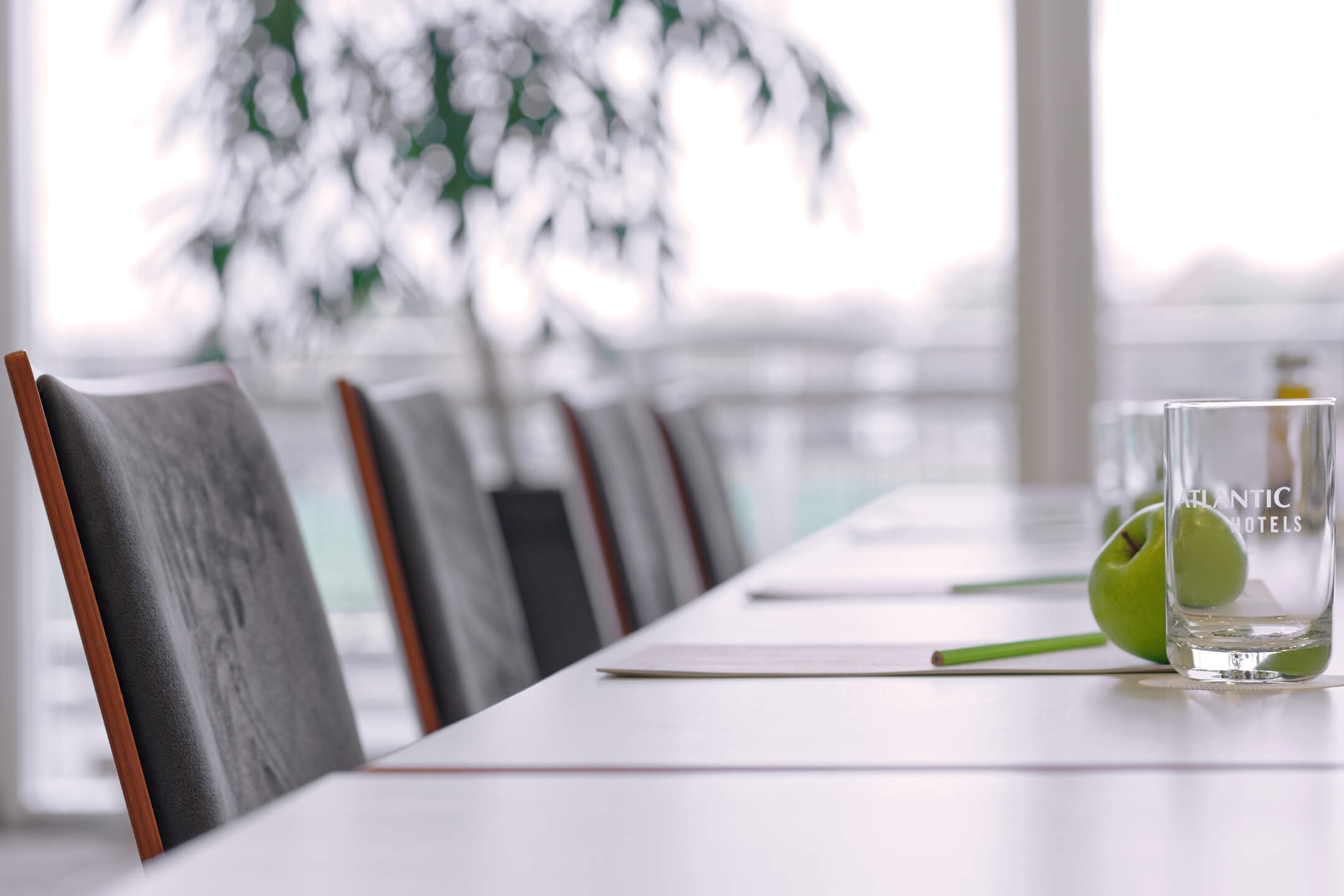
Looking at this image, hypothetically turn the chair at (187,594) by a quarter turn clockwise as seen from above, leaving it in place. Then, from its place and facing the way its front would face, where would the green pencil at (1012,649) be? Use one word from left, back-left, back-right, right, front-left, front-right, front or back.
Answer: left

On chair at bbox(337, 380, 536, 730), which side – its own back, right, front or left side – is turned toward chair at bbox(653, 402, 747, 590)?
left

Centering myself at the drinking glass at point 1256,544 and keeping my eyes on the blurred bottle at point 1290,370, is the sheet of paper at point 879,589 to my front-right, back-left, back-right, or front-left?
front-left

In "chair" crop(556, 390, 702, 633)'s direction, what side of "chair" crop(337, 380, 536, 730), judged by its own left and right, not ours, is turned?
left

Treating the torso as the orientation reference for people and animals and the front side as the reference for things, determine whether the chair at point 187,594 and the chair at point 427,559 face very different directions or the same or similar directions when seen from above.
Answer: same or similar directions

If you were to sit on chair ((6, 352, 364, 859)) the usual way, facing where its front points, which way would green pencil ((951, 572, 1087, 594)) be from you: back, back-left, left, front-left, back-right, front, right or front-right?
front-left

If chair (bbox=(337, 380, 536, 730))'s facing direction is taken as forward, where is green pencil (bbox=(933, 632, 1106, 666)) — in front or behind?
in front

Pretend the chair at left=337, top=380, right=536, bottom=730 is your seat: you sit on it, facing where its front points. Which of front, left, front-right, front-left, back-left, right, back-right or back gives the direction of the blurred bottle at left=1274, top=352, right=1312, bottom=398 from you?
front-left

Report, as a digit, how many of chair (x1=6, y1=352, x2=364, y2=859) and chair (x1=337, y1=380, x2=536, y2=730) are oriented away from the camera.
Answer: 0

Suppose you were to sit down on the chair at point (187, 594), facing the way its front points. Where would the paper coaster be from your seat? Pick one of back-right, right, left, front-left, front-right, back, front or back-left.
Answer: front

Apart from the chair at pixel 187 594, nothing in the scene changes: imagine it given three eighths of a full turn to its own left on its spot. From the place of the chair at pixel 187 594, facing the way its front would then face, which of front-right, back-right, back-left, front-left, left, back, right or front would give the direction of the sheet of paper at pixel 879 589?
right

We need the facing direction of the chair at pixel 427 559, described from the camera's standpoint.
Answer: facing the viewer and to the right of the viewer
